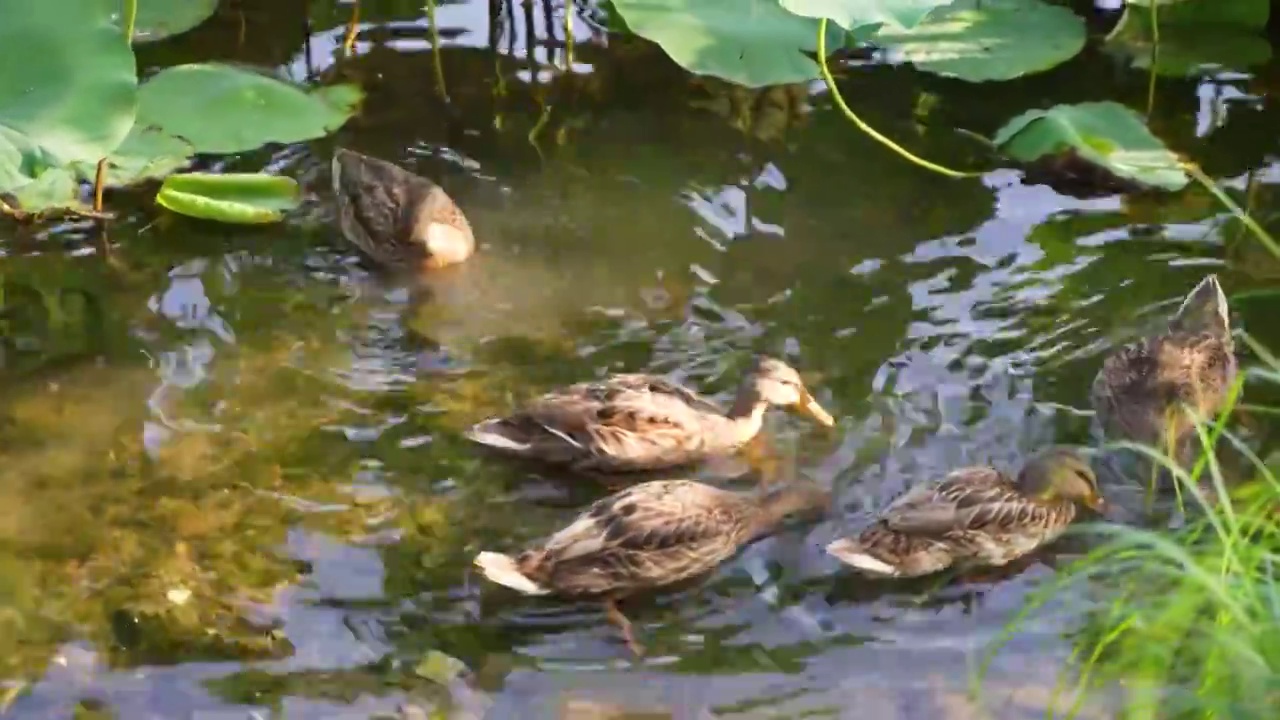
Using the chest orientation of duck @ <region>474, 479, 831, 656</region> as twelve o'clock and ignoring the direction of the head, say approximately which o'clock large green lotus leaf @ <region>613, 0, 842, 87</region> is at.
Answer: The large green lotus leaf is roughly at 9 o'clock from the duck.

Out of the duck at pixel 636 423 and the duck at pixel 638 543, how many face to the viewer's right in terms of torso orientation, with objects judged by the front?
2

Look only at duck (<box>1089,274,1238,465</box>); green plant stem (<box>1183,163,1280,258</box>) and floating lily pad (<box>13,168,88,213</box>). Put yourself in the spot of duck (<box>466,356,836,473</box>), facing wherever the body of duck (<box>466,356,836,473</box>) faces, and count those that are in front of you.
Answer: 2

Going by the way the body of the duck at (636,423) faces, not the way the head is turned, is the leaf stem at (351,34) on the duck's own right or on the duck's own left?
on the duck's own left

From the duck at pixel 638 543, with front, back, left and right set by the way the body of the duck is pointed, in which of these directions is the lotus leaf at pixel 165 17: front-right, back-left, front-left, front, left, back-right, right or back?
back-left

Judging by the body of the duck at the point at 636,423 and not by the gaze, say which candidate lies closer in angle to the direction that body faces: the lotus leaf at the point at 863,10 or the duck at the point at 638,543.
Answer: the lotus leaf

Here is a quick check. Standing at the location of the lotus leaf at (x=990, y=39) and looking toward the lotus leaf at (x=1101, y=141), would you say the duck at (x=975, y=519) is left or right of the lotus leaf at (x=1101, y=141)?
right

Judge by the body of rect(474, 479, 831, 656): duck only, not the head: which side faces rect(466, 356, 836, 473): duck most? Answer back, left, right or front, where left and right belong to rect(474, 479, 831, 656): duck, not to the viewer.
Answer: left

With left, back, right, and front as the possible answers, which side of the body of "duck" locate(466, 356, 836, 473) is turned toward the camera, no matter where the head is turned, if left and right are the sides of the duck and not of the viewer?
right

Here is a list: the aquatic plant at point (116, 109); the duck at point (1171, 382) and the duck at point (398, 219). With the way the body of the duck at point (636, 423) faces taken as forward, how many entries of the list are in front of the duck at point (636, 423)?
1

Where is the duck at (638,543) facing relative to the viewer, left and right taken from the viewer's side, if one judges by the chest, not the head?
facing to the right of the viewer

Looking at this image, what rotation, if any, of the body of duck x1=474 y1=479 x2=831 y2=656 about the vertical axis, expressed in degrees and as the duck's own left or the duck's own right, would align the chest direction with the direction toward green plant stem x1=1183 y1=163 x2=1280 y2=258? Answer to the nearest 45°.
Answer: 0° — it already faces it

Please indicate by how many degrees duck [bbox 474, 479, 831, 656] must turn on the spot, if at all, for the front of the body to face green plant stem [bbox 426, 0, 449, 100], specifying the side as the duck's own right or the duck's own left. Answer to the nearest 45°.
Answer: approximately 90° to the duck's own left

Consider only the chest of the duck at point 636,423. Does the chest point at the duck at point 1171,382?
yes
